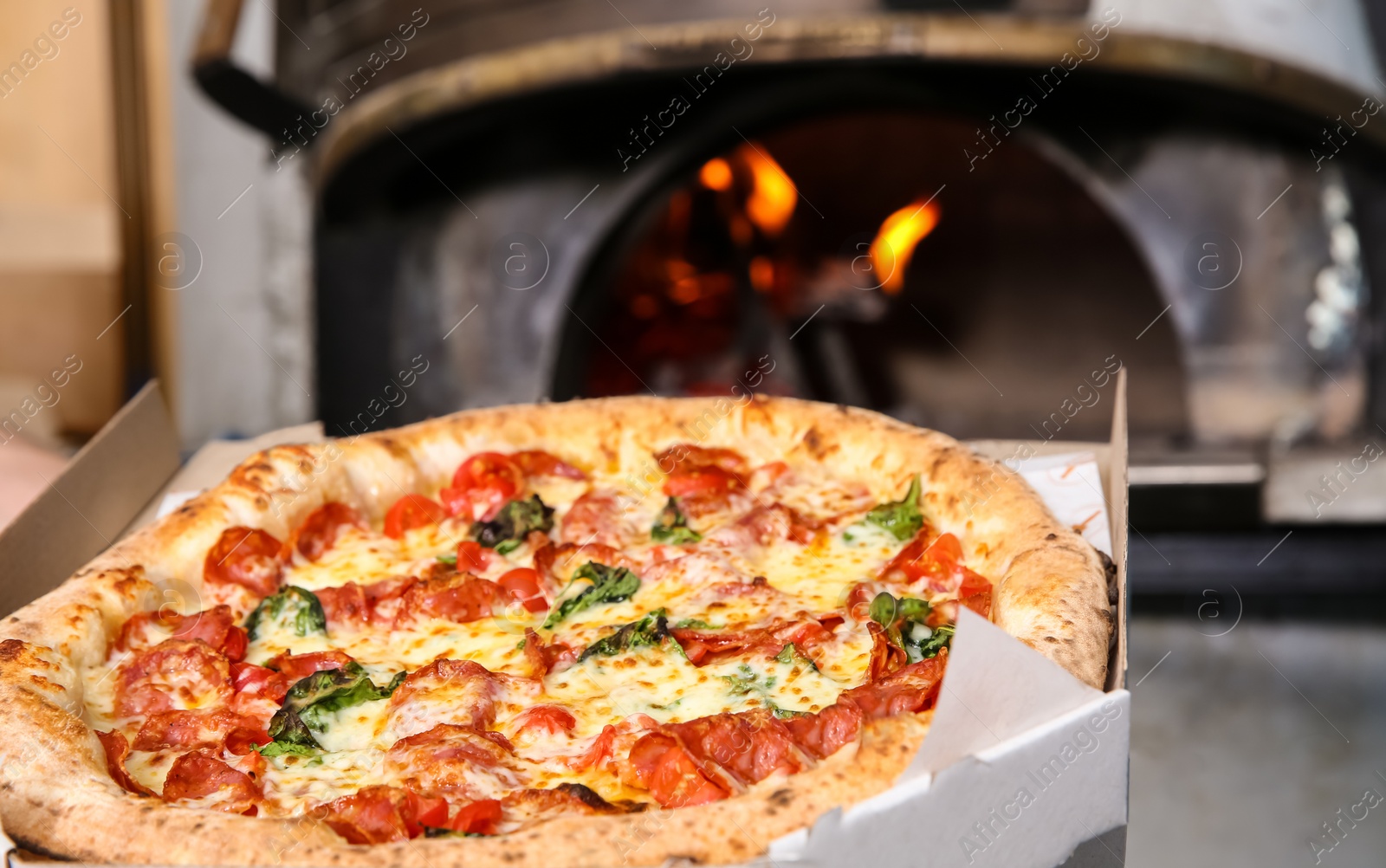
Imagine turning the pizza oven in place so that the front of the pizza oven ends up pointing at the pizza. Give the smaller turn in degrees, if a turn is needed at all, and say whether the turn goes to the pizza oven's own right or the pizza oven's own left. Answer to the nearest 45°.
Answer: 0° — it already faces it

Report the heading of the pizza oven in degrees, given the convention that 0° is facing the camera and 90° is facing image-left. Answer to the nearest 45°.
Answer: approximately 0°
